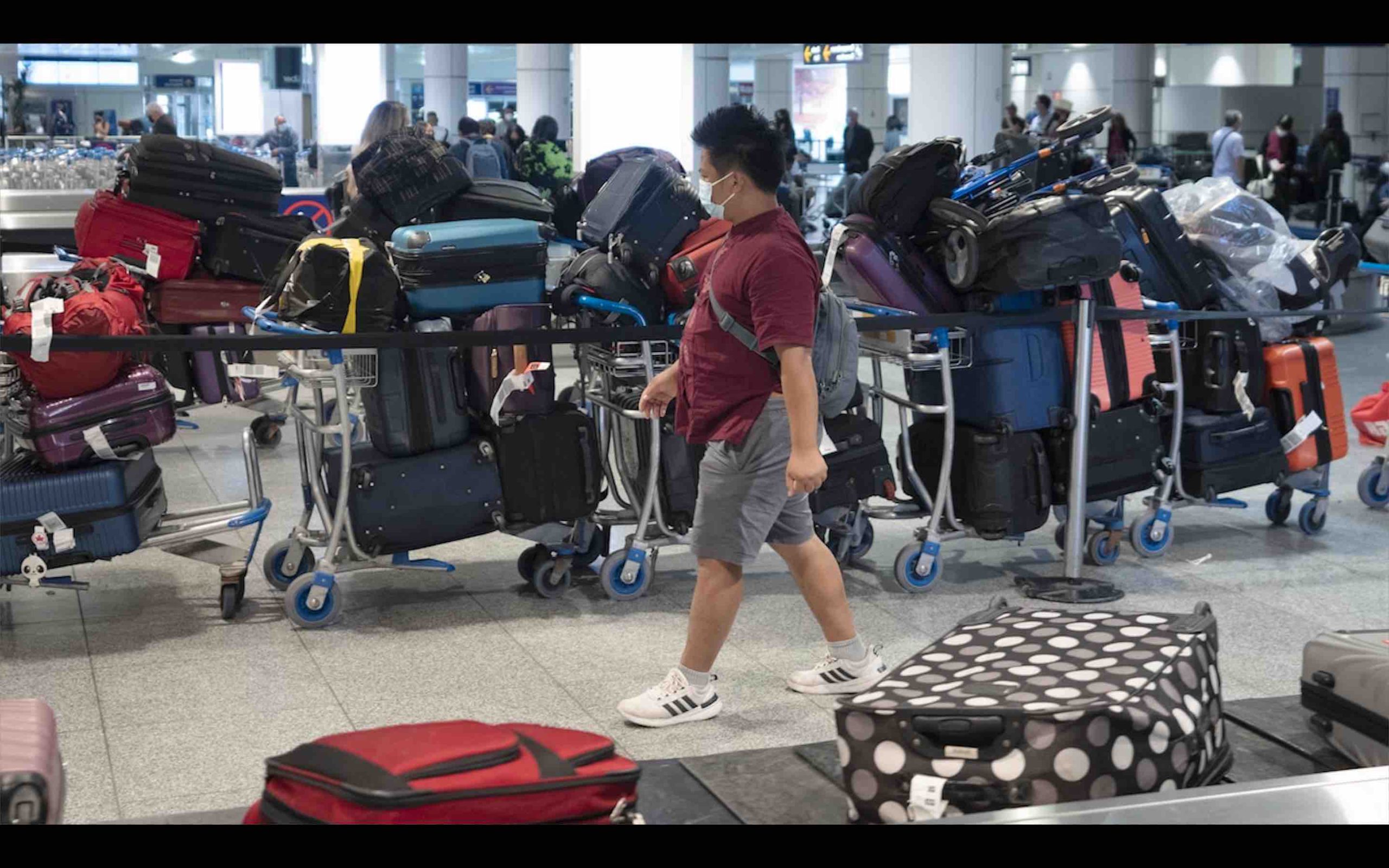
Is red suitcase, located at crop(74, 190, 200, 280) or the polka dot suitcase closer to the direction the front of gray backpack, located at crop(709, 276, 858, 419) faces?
the polka dot suitcase

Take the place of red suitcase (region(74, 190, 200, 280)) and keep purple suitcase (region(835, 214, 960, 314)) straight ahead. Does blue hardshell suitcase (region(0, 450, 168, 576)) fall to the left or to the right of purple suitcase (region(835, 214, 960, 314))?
right

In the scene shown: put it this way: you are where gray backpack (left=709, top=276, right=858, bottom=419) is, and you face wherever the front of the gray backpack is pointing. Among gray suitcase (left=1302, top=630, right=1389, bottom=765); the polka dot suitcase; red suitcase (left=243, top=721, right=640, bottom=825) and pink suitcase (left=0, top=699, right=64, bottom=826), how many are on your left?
0

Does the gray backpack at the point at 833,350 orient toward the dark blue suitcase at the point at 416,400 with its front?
no

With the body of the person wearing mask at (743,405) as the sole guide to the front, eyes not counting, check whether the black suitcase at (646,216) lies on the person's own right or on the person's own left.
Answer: on the person's own right

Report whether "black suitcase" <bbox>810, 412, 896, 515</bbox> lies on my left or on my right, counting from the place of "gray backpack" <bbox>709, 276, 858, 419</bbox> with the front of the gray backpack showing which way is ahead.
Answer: on my left

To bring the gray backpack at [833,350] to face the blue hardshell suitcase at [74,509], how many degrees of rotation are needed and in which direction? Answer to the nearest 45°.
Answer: approximately 180°

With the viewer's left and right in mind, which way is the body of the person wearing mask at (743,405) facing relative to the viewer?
facing to the left of the viewer

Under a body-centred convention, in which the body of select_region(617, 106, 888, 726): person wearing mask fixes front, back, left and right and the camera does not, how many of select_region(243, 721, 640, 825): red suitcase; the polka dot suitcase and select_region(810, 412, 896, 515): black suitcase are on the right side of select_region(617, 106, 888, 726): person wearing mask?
1

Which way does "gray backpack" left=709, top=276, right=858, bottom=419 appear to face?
to the viewer's right

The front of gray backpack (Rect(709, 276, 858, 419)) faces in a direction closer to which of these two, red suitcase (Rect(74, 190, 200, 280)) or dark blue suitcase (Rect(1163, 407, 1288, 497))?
the dark blue suitcase

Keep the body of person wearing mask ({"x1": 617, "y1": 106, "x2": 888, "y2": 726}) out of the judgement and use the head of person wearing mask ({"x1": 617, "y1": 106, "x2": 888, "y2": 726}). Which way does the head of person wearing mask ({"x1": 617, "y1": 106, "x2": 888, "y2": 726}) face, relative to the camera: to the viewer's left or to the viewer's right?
to the viewer's left

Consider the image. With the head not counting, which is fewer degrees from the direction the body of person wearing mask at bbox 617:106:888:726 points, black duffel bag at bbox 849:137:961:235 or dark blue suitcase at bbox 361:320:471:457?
the dark blue suitcase

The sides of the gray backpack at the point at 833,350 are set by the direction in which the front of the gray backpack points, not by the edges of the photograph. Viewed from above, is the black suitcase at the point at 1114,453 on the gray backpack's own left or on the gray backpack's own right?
on the gray backpack's own left

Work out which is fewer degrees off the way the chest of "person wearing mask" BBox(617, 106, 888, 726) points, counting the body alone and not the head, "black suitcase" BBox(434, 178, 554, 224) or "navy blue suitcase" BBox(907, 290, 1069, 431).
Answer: the black suitcase

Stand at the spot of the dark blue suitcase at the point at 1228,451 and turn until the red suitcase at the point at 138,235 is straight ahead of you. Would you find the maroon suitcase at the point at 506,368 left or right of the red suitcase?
left

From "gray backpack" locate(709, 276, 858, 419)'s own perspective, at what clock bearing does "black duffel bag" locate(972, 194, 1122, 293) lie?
The black duffel bag is roughly at 10 o'clock from the gray backpack.

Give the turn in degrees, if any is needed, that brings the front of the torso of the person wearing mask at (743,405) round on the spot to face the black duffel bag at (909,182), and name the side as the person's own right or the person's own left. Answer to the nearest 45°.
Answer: approximately 90° to the person's own right

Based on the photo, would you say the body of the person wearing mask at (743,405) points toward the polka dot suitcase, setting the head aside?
no
